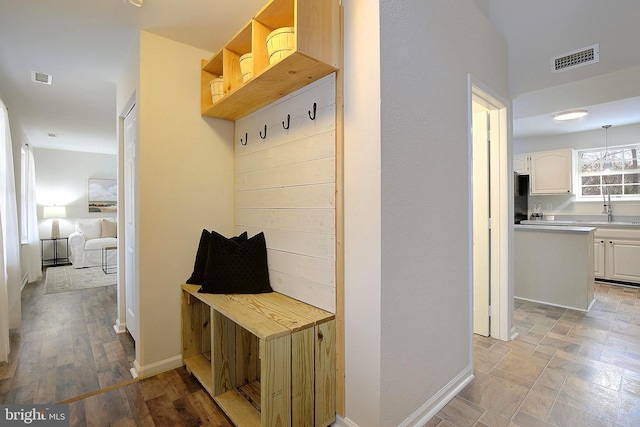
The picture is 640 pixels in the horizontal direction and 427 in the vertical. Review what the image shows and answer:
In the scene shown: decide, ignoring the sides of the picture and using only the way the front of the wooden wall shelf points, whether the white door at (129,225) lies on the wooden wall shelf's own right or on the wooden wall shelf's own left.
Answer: on the wooden wall shelf's own right

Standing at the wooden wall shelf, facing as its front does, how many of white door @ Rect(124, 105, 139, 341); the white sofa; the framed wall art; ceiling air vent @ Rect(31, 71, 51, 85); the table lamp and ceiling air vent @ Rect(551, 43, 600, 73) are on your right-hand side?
5

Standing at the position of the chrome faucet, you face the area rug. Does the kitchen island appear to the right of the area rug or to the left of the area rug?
left

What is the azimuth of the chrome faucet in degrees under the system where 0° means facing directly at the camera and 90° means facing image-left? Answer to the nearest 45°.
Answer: approximately 45°

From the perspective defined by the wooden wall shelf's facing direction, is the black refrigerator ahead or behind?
behind

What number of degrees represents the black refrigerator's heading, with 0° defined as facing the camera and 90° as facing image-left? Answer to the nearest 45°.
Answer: approximately 45°

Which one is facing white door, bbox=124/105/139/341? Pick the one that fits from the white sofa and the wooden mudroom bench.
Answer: the white sofa

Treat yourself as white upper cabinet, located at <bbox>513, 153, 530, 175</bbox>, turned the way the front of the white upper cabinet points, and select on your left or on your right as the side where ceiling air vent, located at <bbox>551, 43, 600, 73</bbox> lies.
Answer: on your left
